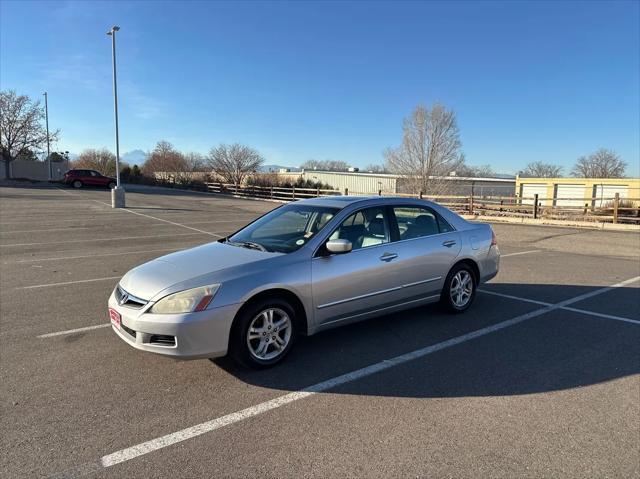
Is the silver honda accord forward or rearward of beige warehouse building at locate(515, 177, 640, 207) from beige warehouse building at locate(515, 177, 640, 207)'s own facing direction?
forward

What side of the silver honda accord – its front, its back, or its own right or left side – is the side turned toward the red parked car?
right

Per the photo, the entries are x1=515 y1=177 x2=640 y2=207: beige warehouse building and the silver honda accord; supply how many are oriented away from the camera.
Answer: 0

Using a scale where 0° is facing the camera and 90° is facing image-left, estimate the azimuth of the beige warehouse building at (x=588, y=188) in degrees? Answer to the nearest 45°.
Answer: approximately 0°

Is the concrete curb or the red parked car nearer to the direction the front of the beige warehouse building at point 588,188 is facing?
the concrete curb

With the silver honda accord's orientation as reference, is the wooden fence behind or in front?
behind

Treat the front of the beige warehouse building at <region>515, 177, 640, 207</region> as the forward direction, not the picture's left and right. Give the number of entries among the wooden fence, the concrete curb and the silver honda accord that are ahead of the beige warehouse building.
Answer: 3

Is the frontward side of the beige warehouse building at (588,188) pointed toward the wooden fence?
yes

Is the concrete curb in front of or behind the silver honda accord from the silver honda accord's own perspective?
behind

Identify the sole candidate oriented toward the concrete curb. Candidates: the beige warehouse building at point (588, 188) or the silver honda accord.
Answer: the beige warehouse building

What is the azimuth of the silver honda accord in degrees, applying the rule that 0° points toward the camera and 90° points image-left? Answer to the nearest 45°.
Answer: approximately 45°

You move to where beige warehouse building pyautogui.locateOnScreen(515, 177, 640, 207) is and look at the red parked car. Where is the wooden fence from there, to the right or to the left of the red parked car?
left

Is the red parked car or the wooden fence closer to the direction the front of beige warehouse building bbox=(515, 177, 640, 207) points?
the wooden fence

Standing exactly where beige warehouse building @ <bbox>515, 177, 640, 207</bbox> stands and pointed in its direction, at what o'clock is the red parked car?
The red parked car is roughly at 2 o'clock from the beige warehouse building.
